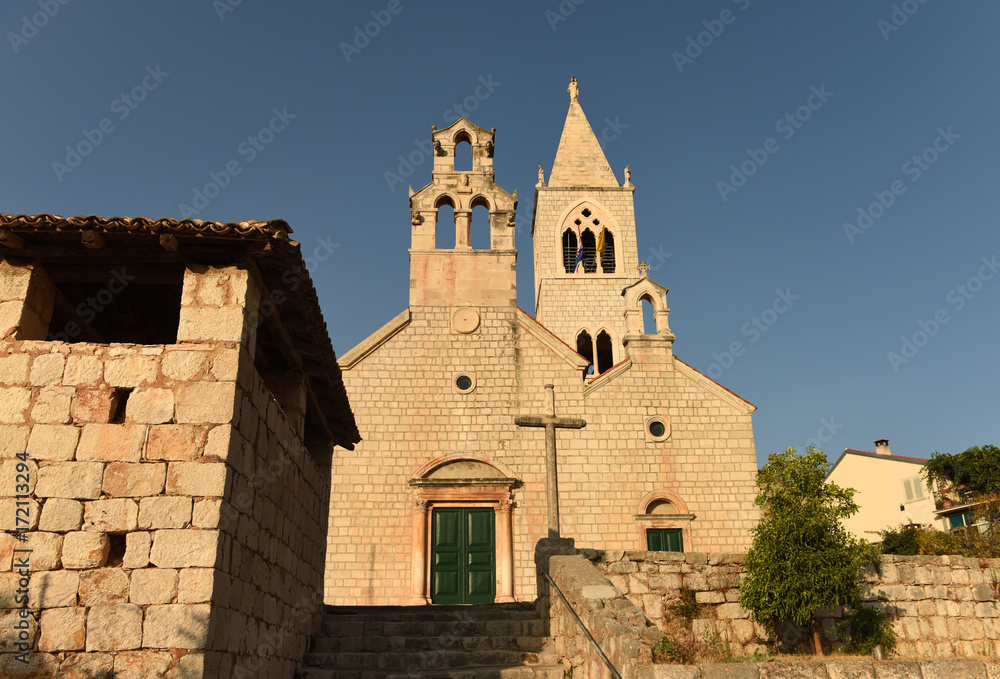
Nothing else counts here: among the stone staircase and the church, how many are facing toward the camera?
2

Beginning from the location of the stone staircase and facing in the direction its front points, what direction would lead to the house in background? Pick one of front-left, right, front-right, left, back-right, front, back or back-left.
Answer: back-left

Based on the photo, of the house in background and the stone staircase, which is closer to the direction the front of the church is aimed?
the stone staircase

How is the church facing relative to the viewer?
toward the camera

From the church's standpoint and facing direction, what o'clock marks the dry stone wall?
The dry stone wall is roughly at 10 o'clock from the church.

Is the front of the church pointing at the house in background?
no

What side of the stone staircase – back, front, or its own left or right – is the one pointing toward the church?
back

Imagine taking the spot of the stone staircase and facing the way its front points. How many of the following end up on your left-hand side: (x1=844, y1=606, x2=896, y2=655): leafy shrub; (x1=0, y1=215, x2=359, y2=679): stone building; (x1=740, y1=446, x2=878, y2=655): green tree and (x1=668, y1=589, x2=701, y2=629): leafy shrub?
3

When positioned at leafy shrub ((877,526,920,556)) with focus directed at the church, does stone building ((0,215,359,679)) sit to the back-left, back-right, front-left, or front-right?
front-left

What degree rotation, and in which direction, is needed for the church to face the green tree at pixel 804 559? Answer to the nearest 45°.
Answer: approximately 45° to its left

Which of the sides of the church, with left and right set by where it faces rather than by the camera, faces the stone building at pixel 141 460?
front

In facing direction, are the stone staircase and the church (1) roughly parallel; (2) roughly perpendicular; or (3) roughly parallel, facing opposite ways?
roughly parallel

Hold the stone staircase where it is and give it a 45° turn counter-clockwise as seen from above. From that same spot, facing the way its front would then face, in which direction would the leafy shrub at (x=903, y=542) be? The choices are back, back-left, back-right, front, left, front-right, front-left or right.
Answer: left

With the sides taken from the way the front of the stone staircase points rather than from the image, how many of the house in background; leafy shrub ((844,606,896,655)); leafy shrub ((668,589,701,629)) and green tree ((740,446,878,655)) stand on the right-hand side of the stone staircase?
0

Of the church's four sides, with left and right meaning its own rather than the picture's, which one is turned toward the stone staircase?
front

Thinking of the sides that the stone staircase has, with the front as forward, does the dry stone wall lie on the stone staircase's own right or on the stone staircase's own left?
on the stone staircase's own left
